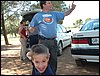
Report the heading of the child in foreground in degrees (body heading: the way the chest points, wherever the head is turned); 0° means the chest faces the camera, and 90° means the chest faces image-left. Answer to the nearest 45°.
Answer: approximately 0°

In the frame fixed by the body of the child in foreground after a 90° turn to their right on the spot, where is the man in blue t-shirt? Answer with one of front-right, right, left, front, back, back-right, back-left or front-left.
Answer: right
